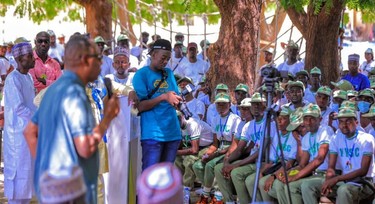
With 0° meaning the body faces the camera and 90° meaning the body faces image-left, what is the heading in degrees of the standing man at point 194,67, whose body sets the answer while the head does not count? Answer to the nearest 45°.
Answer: approximately 0°

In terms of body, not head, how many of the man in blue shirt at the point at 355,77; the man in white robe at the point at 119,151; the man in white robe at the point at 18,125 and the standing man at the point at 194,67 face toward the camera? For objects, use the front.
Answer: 3

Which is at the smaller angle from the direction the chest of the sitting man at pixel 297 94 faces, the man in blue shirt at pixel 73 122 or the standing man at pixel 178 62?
the man in blue shirt
